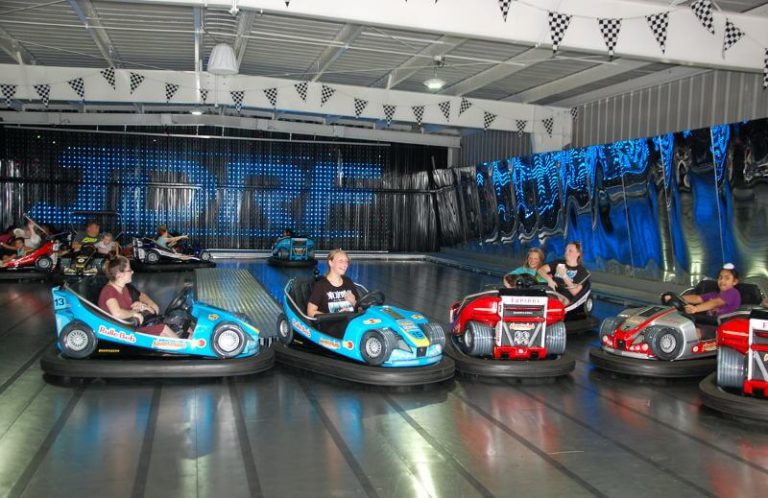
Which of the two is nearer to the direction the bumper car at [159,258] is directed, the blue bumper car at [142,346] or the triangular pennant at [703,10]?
the triangular pennant

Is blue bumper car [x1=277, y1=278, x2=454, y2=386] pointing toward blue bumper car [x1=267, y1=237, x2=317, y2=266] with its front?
no

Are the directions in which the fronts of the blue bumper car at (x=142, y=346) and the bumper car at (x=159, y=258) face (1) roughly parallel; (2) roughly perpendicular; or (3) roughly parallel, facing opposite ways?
roughly parallel

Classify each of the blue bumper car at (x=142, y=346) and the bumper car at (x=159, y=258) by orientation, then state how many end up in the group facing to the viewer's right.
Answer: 2

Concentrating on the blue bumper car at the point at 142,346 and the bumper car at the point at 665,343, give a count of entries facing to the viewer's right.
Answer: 1

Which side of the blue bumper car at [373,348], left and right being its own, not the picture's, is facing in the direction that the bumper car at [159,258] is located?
back

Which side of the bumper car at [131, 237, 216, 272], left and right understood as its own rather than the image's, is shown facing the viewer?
right

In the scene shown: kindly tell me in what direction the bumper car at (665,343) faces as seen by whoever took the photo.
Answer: facing the viewer and to the left of the viewer

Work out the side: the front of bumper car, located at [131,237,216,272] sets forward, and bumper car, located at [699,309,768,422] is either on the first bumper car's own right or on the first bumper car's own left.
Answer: on the first bumper car's own right

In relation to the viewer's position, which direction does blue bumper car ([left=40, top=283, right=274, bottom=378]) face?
facing to the right of the viewer

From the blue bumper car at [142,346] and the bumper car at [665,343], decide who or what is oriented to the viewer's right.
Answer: the blue bumper car

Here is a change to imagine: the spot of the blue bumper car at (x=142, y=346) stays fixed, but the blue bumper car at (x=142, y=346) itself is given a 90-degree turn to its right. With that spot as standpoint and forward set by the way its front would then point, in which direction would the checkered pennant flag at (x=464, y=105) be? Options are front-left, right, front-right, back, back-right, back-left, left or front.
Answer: back-left

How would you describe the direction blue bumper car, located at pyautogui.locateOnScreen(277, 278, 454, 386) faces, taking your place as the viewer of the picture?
facing the viewer and to the right of the viewer

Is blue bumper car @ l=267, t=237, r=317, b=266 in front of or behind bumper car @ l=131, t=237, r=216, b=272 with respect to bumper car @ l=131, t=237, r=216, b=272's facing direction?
in front

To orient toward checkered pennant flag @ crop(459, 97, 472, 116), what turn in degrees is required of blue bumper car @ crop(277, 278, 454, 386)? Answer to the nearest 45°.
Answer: approximately 135° to its left

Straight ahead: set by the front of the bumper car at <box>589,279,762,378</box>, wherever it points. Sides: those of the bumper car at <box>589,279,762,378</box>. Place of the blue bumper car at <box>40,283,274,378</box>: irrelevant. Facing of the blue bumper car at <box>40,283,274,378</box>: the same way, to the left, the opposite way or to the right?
the opposite way
